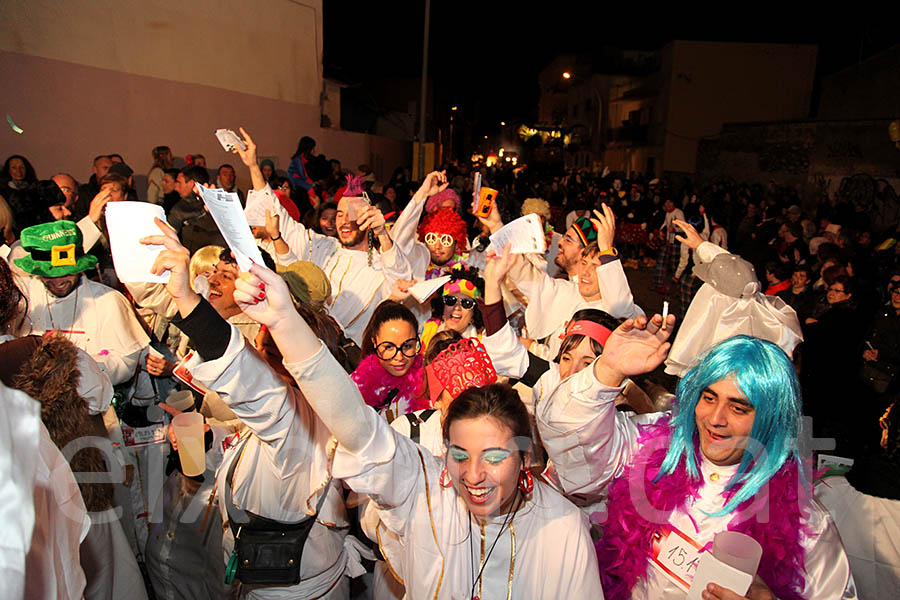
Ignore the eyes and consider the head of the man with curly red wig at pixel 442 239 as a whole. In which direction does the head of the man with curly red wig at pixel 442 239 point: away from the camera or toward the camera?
toward the camera

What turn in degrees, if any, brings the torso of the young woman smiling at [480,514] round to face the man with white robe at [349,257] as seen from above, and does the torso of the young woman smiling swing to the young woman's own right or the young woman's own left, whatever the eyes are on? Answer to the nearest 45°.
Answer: approximately 180°

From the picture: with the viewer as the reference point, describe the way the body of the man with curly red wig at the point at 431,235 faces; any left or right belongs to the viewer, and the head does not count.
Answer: facing the viewer

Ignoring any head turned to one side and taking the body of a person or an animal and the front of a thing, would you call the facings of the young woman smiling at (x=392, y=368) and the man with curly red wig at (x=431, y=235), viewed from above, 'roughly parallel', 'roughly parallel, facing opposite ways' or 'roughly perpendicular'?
roughly parallel

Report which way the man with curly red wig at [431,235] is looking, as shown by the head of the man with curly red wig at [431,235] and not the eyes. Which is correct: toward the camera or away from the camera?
toward the camera

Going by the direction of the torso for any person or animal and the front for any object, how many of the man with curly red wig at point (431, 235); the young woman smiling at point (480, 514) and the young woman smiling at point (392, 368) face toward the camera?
3

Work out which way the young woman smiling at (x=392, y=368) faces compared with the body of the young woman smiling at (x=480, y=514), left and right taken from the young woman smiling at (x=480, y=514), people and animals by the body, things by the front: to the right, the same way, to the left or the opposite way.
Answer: the same way

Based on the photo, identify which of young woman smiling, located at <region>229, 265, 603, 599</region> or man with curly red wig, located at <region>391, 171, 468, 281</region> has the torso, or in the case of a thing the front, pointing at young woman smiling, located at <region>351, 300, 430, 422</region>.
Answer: the man with curly red wig

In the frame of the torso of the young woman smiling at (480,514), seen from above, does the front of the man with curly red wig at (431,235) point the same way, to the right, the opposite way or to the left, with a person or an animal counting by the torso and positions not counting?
the same way

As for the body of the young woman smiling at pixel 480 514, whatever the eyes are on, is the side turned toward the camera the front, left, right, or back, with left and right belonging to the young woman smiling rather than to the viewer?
front

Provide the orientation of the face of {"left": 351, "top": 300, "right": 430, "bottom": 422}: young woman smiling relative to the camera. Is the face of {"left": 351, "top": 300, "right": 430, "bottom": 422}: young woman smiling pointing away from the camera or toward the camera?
toward the camera

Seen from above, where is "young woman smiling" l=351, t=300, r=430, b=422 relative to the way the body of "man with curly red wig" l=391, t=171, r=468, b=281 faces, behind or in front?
in front

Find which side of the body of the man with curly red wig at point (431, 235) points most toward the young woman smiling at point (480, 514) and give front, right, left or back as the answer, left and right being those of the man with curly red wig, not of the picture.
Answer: front

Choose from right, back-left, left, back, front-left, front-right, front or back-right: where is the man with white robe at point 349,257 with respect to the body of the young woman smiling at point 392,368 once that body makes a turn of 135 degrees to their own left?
front-left

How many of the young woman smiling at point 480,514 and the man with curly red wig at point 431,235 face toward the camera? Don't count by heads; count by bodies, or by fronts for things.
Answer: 2

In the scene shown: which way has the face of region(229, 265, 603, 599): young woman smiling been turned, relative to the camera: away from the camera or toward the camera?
toward the camera
